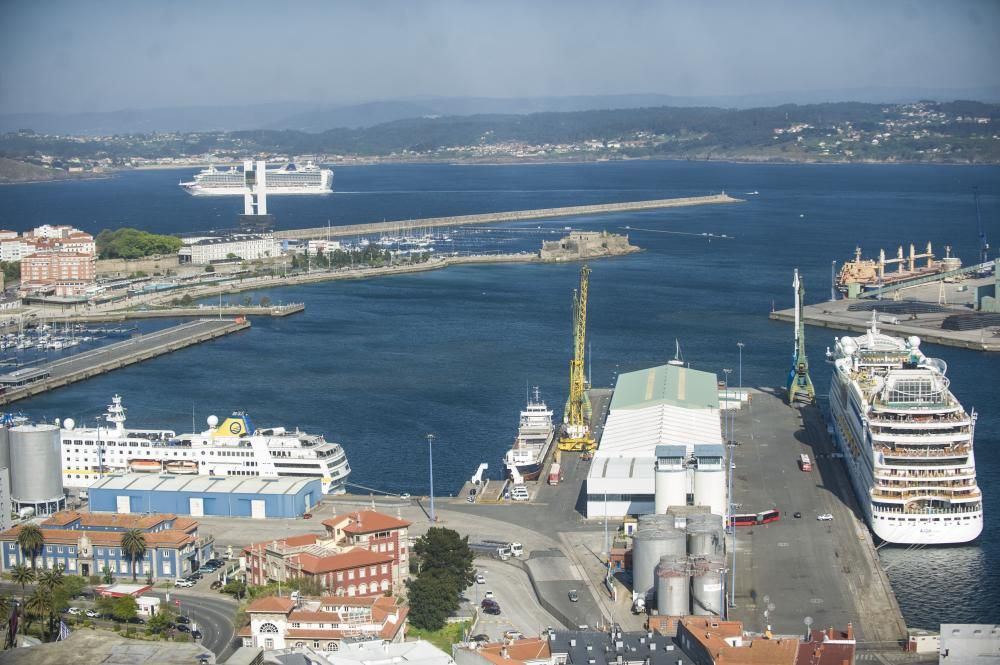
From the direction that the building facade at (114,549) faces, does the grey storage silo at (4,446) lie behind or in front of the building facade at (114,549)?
behind

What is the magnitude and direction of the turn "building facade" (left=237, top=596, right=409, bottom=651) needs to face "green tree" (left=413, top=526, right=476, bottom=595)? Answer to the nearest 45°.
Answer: approximately 135° to its left

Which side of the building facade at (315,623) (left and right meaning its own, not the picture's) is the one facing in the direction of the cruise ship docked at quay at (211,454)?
back

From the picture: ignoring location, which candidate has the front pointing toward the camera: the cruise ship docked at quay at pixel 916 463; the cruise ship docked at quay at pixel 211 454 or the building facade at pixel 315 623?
the building facade

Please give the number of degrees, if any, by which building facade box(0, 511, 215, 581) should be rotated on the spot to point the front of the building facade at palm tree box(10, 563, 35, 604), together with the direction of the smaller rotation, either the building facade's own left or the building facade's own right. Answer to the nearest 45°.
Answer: approximately 45° to the building facade's own right

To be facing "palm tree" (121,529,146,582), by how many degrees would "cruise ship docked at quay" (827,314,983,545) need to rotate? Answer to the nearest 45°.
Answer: approximately 135° to its left

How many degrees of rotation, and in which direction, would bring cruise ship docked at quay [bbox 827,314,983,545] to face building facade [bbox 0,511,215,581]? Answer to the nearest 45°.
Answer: approximately 135° to its left

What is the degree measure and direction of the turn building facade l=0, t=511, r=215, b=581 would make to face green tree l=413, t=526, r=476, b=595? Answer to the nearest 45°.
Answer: approximately 45° to its left

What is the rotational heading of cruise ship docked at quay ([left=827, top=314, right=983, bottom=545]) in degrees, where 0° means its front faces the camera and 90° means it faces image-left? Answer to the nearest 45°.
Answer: approximately 180°

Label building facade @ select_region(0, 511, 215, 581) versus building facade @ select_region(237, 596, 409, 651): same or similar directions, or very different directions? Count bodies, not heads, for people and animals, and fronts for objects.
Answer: same or similar directions

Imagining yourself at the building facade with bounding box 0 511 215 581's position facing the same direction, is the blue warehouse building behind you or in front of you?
behind

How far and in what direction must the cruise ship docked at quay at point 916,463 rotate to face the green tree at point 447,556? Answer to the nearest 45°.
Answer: approximately 135° to its left

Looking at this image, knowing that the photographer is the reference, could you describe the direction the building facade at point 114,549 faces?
facing the viewer

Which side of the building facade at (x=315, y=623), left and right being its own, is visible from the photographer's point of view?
front
